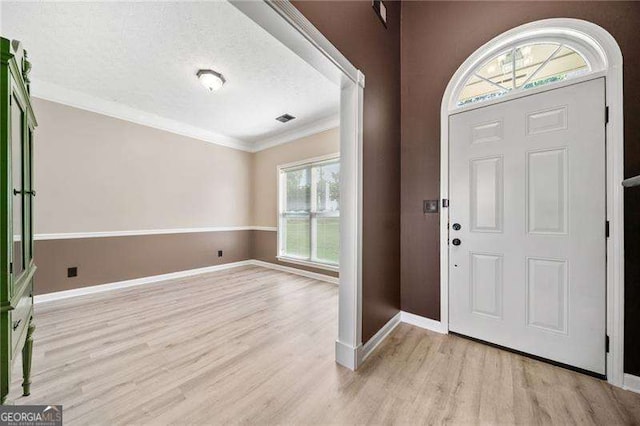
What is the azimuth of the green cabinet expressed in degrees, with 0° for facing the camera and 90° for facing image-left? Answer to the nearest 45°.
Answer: approximately 270°

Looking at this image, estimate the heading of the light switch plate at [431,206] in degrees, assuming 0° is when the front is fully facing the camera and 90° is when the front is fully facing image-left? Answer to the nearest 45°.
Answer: approximately 0°

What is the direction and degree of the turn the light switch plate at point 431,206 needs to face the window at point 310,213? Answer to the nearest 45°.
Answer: approximately 135° to its right

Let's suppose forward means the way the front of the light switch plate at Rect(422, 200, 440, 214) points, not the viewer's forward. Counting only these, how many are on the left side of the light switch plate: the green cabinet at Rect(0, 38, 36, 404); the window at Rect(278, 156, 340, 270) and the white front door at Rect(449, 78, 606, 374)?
1

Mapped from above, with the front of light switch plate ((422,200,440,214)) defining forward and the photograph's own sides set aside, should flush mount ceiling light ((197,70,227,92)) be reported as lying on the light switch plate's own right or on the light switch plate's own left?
on the light switch plate's own right

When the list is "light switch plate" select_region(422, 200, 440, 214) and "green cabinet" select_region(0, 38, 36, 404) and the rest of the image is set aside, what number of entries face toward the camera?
1

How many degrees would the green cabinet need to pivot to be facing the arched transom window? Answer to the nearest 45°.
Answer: approximately 45° to its right

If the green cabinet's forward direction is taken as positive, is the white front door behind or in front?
in front

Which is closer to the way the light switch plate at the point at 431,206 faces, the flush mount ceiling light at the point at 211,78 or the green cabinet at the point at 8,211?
the green cabinet
